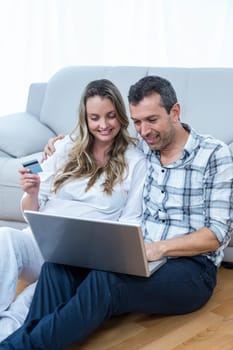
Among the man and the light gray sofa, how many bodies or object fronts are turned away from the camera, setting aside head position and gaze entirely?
0

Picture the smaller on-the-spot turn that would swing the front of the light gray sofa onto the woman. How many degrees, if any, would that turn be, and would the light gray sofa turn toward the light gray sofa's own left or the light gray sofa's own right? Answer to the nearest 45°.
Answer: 0° — it already faces them

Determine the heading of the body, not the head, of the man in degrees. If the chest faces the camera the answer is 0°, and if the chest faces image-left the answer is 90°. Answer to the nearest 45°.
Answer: approximately 45°
